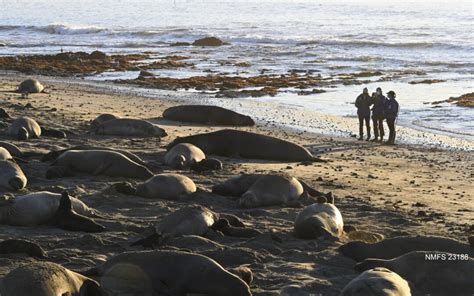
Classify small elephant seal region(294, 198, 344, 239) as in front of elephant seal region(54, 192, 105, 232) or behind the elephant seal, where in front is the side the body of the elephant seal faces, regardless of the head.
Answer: behind

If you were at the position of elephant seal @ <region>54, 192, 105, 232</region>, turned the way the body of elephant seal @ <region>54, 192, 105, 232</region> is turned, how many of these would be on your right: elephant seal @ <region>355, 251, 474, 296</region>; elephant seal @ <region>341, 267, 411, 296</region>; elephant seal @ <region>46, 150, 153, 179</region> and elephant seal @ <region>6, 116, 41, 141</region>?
2

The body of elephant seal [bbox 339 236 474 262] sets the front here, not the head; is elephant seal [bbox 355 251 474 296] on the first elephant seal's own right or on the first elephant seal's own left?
on the first elephant seal's own left

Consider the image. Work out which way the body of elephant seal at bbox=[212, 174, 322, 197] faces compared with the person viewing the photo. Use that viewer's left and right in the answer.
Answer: facing to the left of the viewer

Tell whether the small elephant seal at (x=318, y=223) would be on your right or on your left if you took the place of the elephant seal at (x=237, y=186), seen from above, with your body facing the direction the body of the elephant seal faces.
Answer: on your left

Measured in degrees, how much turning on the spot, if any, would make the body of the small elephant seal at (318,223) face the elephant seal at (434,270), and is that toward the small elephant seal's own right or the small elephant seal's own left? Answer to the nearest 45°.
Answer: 0° — it already faces it

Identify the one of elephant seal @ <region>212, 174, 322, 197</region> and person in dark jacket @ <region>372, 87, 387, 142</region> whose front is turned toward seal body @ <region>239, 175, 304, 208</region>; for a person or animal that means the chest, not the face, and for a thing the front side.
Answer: the person in dark jacket

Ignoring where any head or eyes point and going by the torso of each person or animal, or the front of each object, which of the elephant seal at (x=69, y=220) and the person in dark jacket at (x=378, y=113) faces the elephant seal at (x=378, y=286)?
the person in dark jacket

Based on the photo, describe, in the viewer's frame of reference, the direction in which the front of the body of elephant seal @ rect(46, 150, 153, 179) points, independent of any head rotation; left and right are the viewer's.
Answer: facing to the left of the viewer

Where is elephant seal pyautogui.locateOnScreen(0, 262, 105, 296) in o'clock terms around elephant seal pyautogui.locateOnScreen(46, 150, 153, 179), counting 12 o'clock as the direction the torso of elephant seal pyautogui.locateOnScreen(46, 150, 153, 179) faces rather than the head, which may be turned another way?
elephant seal pyautogui.locateOnScreen(0, 262, 105, 296) is roughly at 9 o'clock from elephant seal pyautogui.locateOnScreen(46, 150, 153, 179).

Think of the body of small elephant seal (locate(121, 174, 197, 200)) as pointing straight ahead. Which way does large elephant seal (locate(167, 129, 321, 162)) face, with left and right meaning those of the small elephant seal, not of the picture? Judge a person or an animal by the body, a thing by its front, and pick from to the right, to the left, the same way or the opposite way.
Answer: the opposite way

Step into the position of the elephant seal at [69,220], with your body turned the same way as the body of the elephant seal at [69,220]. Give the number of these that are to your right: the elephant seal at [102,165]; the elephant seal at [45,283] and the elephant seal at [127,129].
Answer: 2

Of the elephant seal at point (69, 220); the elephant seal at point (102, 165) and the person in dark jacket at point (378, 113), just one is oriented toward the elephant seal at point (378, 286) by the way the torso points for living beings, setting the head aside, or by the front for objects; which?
the person in dark jacket

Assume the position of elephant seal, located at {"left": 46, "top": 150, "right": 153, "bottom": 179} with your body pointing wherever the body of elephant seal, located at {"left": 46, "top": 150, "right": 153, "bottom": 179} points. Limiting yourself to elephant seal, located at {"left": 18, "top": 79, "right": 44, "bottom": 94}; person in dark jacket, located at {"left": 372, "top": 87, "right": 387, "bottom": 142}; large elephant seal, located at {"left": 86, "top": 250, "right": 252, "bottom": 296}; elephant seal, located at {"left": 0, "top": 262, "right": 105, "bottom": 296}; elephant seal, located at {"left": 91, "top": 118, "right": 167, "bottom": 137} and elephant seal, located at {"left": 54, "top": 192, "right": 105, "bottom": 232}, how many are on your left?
3
